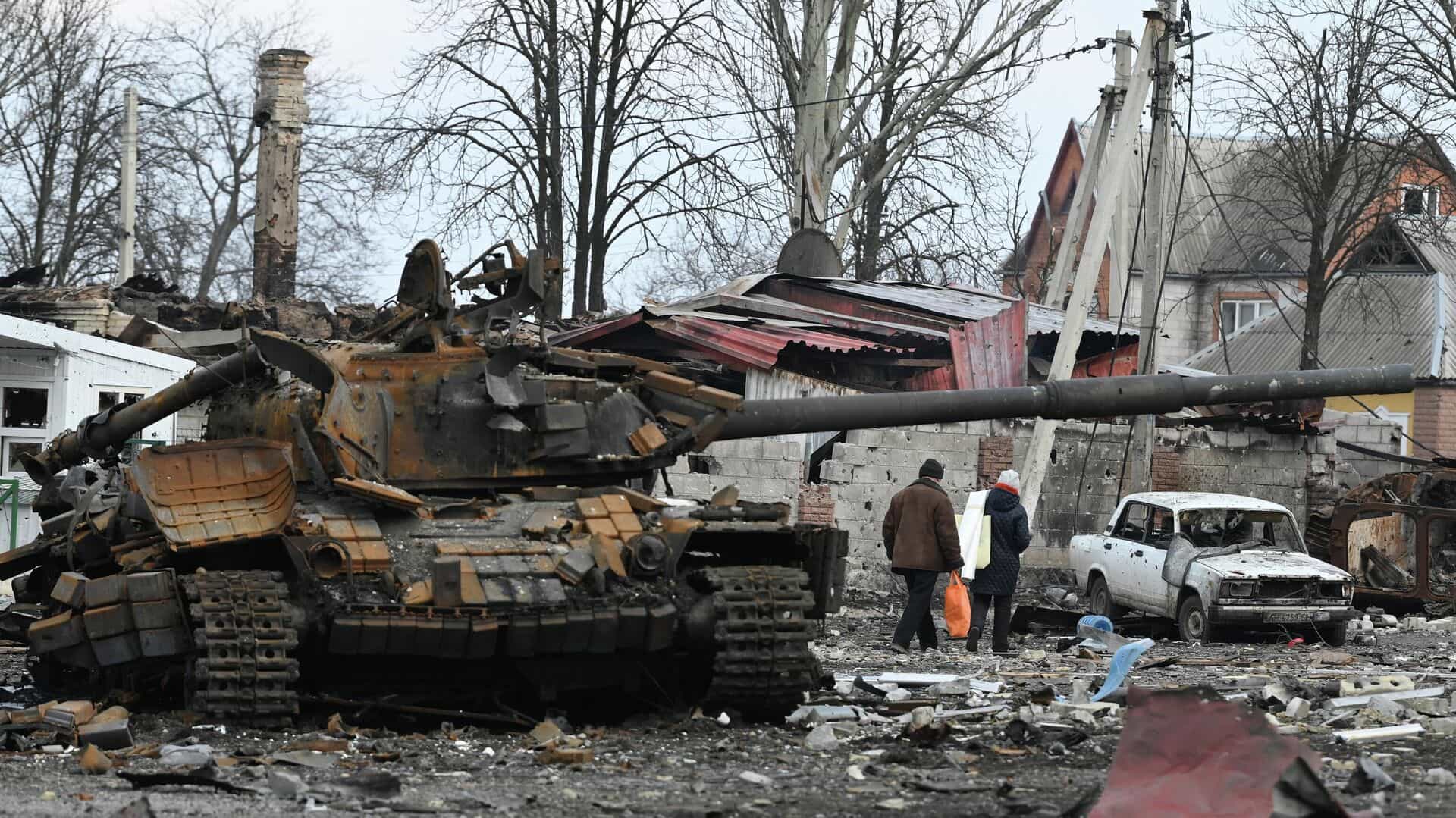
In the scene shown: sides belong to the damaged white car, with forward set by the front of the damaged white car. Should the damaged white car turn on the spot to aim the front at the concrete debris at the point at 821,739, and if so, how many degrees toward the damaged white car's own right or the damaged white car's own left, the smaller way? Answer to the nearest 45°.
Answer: approximately 45° to the damaged white car's own right

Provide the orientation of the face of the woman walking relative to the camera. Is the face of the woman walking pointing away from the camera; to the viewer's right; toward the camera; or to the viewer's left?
away from the camera

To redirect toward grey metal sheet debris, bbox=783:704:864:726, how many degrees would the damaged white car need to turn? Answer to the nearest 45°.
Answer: approximately 45° to its right

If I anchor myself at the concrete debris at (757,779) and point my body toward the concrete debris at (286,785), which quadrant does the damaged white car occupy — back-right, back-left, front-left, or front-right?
back-right

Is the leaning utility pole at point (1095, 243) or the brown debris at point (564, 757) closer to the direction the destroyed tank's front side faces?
the brown debris

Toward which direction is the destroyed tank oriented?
toward the camera

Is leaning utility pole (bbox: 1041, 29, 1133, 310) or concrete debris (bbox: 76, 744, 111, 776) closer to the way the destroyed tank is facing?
the concrete debris

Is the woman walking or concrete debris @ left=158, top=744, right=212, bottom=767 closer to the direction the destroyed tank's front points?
the concrete debris

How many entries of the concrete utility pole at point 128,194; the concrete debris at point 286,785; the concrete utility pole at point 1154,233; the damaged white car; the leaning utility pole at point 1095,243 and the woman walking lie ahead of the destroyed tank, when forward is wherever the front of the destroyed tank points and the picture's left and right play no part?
1

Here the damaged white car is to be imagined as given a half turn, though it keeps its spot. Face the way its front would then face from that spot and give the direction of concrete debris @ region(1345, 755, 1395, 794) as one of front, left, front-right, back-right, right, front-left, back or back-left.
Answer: back-left

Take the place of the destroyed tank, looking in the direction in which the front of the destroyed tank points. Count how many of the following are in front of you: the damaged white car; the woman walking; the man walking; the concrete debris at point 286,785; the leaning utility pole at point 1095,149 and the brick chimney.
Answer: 1

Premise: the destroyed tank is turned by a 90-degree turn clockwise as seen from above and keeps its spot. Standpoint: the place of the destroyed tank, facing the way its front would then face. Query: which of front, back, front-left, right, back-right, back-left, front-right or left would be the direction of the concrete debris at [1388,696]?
back

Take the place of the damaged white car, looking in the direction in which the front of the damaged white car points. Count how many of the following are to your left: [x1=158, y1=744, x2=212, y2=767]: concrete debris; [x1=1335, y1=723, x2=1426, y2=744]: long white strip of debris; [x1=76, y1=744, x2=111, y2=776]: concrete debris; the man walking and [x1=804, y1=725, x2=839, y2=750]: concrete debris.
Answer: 0

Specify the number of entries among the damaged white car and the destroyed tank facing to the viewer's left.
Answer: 0

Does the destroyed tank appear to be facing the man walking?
no
